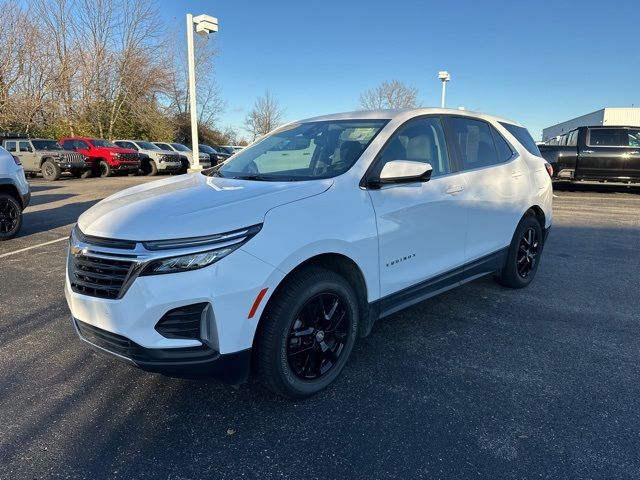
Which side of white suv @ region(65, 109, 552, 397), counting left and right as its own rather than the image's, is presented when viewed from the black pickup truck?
back

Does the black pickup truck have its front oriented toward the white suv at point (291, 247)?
no

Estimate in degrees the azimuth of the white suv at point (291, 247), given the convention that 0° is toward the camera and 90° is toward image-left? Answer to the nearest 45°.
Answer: approximately 45°
